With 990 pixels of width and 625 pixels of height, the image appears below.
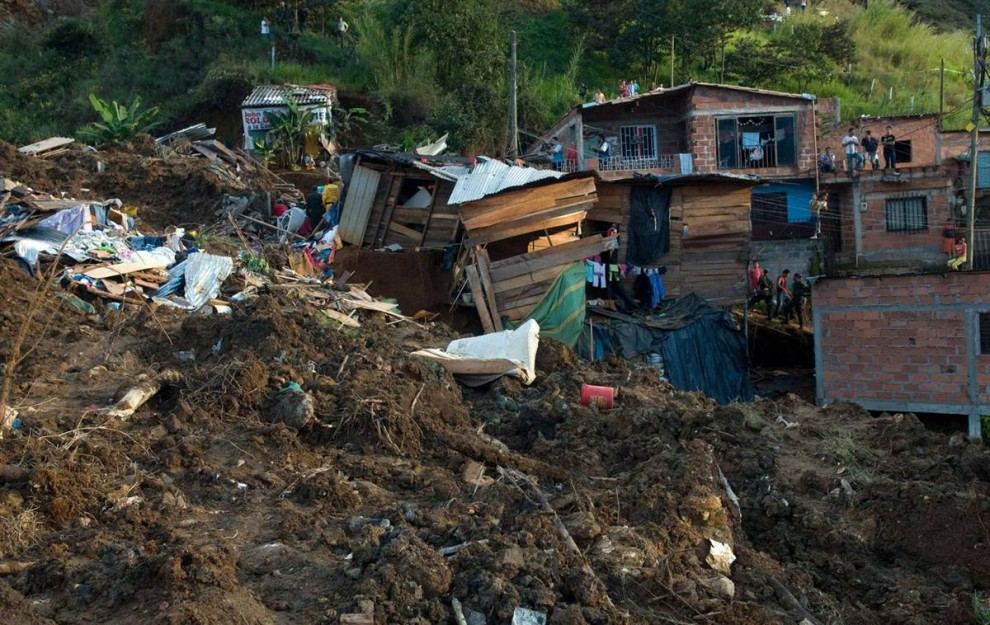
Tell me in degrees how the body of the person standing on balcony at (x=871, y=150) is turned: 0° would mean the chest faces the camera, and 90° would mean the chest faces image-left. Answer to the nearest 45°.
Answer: approximately 45°

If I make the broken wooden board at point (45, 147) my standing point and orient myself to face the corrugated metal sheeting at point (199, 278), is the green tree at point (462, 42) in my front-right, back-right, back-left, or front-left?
back-left

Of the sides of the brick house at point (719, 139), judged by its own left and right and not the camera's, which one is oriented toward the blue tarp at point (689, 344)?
front

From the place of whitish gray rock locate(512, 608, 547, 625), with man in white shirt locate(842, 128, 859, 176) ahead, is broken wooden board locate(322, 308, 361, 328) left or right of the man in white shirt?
left

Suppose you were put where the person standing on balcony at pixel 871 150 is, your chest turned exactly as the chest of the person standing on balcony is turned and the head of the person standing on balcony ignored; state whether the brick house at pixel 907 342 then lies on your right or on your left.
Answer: on your left

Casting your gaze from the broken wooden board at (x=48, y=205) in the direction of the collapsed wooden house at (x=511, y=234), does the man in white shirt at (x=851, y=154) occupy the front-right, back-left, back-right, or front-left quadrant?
front-left

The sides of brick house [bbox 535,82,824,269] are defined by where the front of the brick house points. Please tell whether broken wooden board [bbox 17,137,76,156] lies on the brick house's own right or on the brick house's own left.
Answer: on the brick house's own right

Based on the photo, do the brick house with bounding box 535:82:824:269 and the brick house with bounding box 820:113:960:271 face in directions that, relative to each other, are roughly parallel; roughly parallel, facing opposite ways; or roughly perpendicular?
roughly parallel

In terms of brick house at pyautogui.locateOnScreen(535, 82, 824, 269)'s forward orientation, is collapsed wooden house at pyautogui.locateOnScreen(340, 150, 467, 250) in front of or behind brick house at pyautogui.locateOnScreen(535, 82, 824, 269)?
in front

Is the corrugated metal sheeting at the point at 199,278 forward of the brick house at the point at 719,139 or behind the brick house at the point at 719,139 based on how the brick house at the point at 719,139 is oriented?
forward

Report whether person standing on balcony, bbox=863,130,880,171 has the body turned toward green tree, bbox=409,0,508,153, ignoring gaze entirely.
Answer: no

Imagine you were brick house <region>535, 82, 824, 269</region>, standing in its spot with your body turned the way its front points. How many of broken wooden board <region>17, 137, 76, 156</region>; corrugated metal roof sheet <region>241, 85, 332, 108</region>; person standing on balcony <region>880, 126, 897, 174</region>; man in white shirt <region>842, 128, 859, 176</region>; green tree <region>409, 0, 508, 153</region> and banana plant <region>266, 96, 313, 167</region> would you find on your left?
2

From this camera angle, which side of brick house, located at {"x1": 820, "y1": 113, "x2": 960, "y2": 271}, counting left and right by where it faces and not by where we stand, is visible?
front

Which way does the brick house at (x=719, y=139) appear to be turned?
toward the camera

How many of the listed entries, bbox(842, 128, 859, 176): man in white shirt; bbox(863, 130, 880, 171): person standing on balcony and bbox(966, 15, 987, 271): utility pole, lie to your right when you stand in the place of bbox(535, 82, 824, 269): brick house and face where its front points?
0

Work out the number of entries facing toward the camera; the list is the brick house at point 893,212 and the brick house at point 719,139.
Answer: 2
